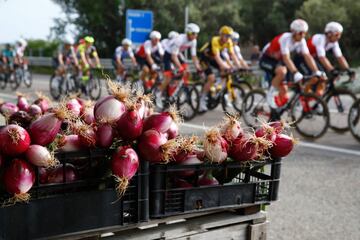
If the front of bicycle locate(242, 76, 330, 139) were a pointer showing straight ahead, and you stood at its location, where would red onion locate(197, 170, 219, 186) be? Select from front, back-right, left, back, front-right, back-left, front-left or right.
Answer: front-right

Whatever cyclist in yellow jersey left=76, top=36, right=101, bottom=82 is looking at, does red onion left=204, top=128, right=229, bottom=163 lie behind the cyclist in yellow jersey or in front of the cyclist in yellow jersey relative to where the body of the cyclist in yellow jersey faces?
in front

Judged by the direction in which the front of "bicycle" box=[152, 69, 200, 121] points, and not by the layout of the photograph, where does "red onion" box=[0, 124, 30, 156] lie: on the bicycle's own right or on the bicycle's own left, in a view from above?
on the bicycle's own right

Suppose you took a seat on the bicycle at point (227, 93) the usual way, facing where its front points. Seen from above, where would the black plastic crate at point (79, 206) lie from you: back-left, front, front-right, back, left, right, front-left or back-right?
front-right

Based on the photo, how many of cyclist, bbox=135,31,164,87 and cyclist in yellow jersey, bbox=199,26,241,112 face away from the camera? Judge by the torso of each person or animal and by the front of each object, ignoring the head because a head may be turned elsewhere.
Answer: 0

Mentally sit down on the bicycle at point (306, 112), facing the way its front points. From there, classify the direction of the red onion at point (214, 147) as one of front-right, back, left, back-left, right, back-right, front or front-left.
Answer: front-right

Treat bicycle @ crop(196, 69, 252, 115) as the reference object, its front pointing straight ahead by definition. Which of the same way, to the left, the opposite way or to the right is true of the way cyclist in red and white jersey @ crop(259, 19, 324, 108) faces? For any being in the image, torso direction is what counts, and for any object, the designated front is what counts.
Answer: the same way

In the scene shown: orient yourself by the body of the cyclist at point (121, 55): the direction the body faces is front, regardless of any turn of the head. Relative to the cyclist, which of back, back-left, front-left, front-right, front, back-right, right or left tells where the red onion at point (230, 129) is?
front-right

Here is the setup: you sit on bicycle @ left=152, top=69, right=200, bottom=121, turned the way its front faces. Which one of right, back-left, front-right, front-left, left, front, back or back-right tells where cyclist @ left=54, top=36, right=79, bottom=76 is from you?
back

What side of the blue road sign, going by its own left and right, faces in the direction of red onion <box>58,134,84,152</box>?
front

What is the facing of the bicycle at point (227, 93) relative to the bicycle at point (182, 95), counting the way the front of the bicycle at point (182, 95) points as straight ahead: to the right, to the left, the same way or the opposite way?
the same way

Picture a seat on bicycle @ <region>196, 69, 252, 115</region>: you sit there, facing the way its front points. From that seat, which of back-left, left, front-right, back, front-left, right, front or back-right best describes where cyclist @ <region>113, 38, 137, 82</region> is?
back

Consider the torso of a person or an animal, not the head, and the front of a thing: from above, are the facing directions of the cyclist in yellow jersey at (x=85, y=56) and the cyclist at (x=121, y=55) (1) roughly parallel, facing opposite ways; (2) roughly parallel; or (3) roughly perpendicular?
roughly parallel

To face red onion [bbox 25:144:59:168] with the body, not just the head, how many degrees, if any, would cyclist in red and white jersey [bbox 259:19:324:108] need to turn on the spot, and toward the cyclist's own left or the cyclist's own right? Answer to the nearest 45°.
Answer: approximately 45° to the cyclist's own right
